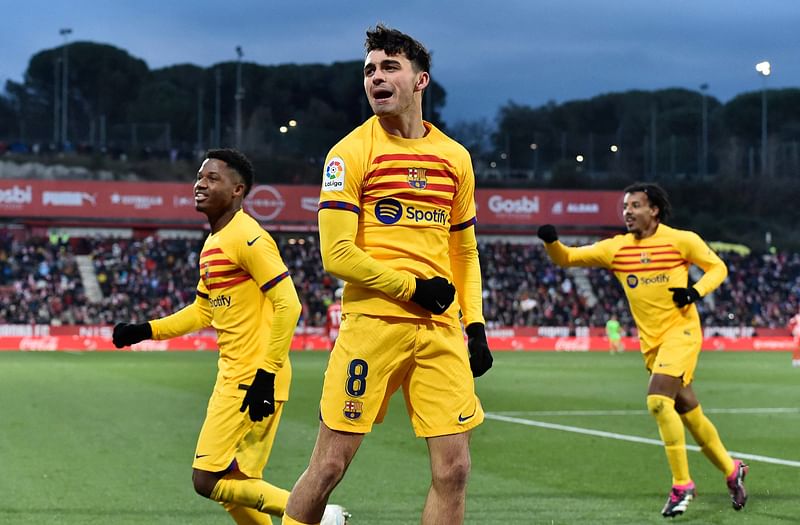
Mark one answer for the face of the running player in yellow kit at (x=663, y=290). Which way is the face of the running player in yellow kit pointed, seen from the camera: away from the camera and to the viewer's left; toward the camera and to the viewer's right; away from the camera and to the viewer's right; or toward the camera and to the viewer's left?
toward the camera and to the viewer's left

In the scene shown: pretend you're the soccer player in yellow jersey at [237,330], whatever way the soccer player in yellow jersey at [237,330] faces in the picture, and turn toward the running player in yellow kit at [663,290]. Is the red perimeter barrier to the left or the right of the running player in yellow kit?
left

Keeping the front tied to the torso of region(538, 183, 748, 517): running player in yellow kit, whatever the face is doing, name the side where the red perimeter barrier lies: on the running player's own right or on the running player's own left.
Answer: on the running player's own right

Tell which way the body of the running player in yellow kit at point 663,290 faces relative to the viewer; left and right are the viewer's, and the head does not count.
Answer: facing the viewer and to the left of the viewer

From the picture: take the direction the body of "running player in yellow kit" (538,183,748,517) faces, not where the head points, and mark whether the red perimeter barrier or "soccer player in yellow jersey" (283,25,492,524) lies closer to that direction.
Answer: the soccer player in yellow jersey

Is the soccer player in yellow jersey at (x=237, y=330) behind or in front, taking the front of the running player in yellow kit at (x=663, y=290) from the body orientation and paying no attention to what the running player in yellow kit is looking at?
in front

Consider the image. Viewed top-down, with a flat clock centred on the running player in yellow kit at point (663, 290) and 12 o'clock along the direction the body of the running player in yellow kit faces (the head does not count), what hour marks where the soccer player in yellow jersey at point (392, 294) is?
The soccer player in yellow jersey is roughly at 11 o'clock from the running player in yellow kit.
